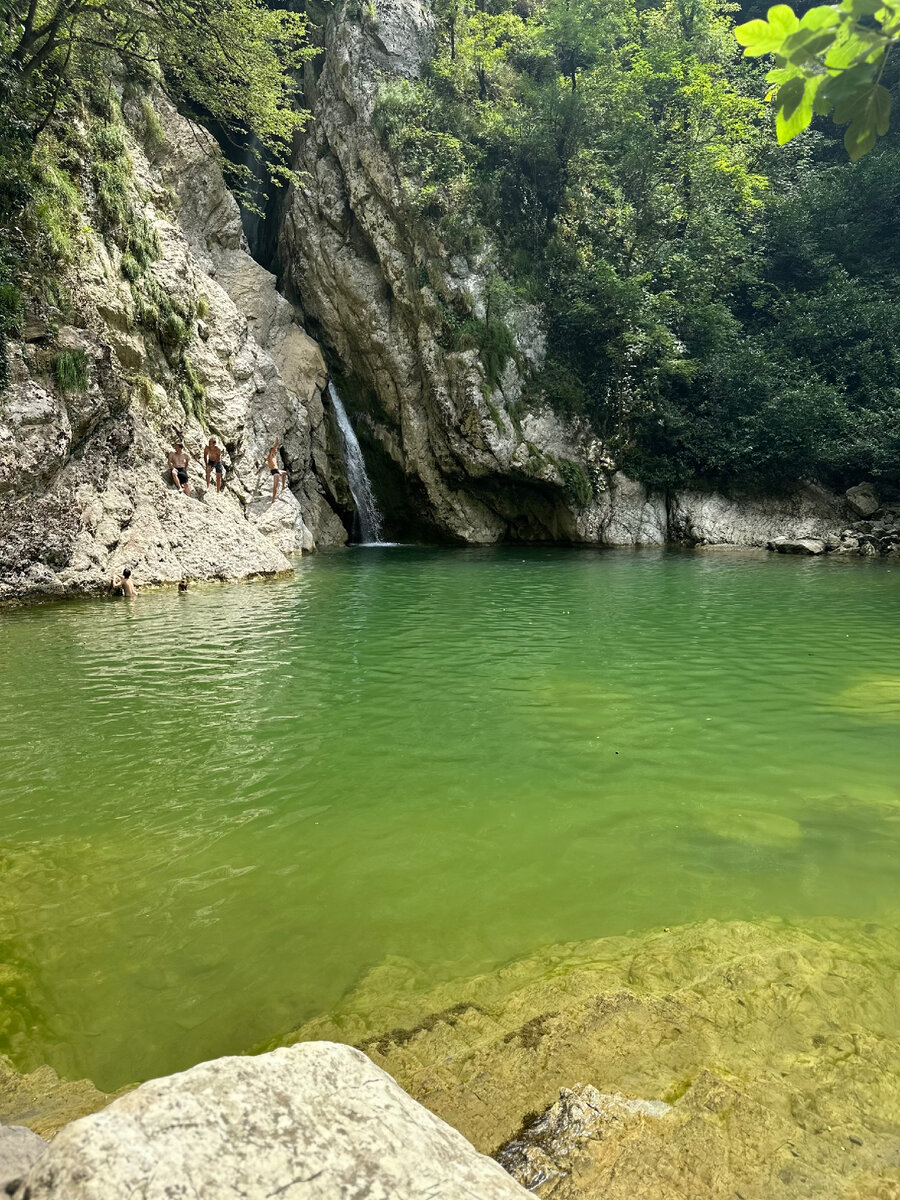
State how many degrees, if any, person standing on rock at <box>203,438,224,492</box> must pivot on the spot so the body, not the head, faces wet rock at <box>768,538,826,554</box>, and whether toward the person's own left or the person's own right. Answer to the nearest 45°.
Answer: approximately 90° to the person's own left

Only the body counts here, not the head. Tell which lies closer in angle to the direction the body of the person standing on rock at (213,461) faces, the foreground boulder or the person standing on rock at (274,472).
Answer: the foreground boulder

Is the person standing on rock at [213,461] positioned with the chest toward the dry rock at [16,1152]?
yes

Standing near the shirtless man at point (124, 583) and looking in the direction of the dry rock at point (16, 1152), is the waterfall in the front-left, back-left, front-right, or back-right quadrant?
back-left

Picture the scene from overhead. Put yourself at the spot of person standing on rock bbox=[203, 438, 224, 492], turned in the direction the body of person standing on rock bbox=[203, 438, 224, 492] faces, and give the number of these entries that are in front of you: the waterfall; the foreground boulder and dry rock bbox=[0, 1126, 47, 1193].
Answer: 2

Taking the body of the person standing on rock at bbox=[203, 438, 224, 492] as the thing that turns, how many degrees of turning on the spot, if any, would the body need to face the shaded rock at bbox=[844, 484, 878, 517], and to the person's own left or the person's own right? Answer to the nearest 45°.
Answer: approximately 90° to the person's own left

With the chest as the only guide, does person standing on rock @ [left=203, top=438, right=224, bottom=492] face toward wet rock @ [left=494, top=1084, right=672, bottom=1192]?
yes

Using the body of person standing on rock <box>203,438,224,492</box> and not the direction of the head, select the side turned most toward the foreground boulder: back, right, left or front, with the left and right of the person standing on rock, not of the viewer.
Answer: front

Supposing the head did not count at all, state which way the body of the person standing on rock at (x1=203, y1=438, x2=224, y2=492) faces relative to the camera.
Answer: toward the camera
